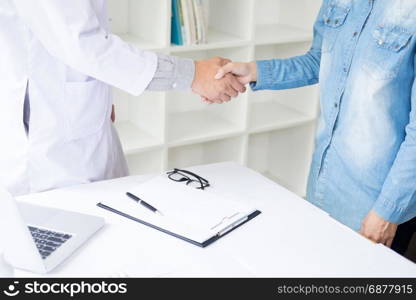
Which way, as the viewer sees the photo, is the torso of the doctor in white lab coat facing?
to the viewer's right

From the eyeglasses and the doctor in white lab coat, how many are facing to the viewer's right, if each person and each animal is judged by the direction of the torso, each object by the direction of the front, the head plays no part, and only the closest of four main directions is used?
1

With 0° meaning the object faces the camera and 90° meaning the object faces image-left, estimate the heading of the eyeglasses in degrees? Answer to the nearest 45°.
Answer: approximately 45°

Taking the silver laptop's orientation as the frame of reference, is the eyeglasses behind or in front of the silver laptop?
in front
